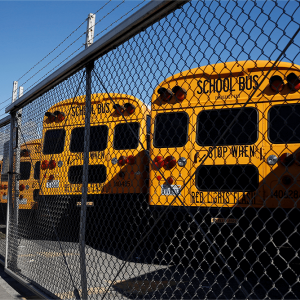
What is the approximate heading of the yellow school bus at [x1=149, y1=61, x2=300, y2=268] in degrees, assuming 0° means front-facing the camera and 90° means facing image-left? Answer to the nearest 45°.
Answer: approximately 180°
